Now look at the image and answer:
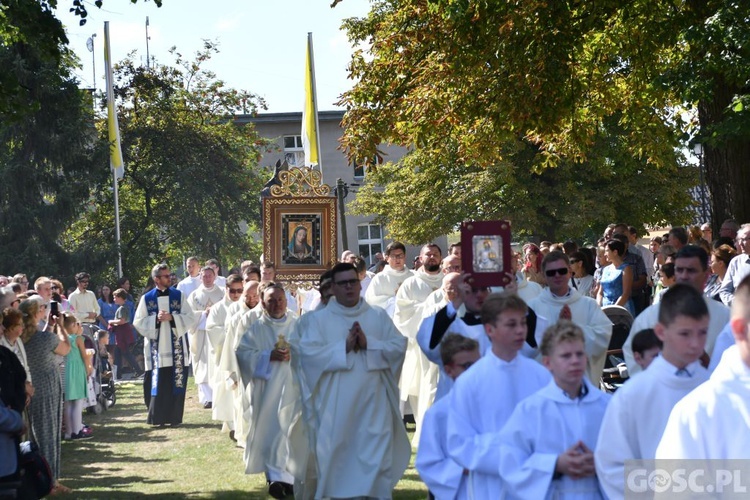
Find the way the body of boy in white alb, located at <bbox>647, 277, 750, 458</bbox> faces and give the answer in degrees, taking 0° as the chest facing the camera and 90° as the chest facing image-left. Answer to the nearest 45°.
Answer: approximately 315°

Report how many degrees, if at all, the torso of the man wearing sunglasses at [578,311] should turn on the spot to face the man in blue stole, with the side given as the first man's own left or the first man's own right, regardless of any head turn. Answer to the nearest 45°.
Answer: approximately 135° to the first man's own right

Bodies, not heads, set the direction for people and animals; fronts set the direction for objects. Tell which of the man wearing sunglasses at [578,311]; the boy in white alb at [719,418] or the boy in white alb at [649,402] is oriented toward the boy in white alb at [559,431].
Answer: the man wearing sunglasses

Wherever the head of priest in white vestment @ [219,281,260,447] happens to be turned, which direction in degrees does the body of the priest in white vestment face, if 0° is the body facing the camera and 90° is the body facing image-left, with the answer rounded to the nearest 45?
approximately 0°

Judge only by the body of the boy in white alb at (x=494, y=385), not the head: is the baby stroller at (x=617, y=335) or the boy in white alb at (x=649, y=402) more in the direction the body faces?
the boy in white alb

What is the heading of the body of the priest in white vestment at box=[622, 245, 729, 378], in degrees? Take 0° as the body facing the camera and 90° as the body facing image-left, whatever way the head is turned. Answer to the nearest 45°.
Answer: approximately 45°

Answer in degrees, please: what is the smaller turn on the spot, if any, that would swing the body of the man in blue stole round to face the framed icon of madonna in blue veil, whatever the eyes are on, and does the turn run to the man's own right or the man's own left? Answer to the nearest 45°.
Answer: approximately 90° to the man's own left

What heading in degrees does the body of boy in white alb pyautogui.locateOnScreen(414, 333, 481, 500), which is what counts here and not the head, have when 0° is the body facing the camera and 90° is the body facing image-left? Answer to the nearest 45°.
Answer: approximately 315°

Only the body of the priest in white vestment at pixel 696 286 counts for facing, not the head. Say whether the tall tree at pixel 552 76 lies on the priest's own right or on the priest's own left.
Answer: on the priest's own right
